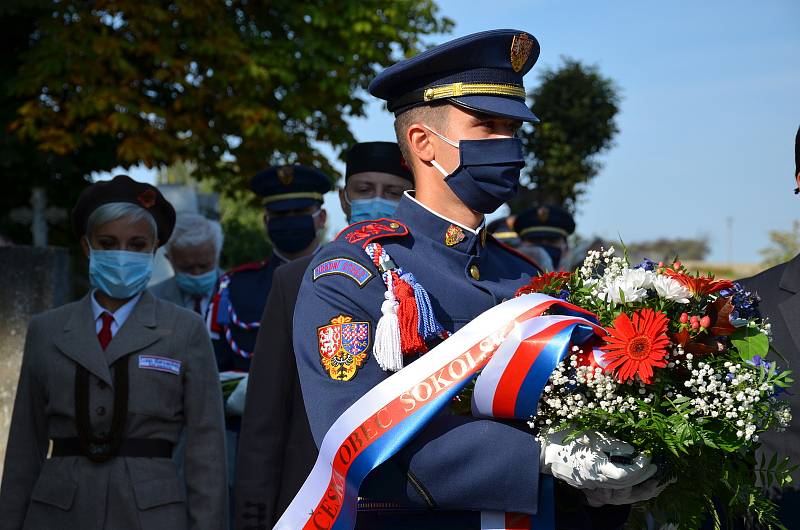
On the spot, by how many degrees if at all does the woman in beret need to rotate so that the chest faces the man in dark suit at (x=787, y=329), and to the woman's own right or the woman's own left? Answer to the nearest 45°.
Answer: approximately 45° to the woman's own left

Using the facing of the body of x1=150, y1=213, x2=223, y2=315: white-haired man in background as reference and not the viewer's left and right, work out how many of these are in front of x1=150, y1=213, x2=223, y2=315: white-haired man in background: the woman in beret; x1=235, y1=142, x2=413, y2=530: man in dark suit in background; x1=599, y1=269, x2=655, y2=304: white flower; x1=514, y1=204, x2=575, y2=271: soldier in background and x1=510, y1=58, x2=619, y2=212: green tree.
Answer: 3

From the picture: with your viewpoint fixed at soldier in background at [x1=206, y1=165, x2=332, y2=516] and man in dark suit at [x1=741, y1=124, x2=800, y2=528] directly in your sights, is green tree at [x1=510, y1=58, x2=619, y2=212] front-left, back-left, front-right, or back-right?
back-left

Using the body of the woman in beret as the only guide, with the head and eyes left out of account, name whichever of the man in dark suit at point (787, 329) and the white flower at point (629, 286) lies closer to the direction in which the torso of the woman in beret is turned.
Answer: the white flower

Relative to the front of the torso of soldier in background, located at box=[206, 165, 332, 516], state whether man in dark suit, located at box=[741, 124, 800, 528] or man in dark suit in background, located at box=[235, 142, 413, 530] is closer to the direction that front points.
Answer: the man in dark suit in background

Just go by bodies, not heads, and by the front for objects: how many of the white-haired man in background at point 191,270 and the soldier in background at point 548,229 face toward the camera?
2

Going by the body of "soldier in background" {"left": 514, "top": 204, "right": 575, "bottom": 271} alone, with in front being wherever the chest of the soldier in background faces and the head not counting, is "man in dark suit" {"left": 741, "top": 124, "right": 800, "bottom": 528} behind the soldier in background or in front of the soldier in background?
in front

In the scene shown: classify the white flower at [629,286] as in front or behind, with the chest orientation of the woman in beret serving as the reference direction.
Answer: in front

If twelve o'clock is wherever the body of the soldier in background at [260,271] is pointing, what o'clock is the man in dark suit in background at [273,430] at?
the man in dark suit in background at [273,430] is roughly at 12 o'clock from the soldier in background at [260,271].
